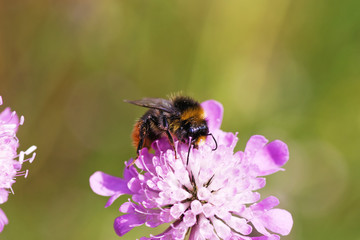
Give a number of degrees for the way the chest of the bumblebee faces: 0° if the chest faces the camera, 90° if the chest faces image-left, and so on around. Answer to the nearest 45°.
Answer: approximately 315°

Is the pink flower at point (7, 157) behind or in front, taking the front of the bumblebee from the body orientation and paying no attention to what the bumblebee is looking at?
behind
